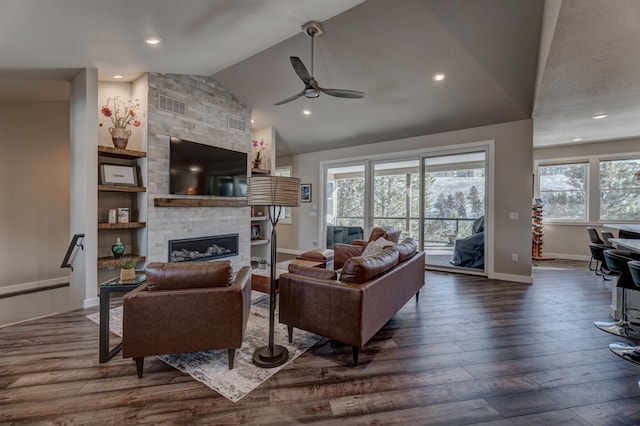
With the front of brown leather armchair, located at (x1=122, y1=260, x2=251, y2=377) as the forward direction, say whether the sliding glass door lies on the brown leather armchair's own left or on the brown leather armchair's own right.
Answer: on the brown leather armchair's own right

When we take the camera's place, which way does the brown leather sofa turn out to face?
facing away from the viewer and to the left of the viewer

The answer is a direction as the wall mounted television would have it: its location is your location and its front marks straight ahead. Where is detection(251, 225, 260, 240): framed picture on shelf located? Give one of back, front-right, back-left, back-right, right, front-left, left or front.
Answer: left

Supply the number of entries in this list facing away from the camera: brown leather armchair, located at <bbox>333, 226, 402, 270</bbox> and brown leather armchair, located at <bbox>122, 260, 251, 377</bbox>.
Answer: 1

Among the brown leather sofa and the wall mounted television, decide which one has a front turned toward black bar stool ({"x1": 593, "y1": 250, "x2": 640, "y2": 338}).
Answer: the wall mounted television

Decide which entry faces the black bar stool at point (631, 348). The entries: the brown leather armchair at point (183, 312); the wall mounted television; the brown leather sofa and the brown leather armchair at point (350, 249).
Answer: the wall mounted television

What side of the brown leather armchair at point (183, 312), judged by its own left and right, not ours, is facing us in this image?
back

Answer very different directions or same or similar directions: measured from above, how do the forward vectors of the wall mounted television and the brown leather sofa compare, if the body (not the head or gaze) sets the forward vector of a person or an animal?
very different directions

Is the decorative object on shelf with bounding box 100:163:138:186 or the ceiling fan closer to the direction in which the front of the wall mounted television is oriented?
the ceiling fan

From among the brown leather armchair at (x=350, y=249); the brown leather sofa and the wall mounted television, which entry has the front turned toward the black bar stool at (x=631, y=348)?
the wall mounted television

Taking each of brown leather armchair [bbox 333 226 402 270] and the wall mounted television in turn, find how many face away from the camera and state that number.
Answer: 0

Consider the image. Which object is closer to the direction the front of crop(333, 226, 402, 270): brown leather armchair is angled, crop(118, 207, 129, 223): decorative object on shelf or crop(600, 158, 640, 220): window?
the decorative object on shelf

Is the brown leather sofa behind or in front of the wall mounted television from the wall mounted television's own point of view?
in front
